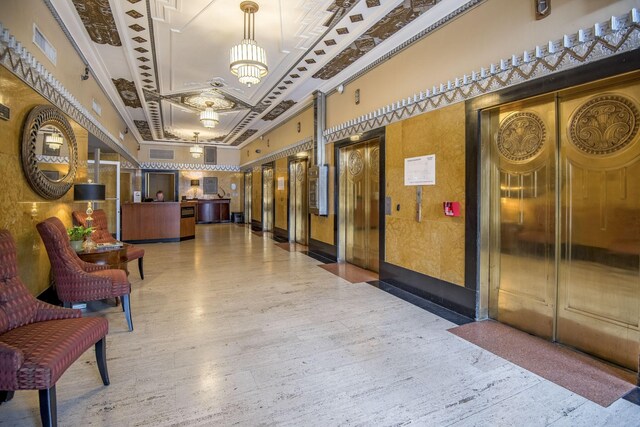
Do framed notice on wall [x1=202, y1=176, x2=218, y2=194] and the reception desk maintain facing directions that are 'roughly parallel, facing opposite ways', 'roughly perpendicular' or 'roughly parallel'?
roughly parallel

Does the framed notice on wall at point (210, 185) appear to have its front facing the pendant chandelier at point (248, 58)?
yes

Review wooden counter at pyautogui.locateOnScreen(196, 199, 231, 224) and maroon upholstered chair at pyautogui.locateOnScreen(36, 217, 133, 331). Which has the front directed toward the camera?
the wooden counter

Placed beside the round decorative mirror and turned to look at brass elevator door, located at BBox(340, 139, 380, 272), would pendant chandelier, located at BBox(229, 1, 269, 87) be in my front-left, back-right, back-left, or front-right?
front-right

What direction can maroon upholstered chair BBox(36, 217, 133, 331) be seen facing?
to the viewer's right

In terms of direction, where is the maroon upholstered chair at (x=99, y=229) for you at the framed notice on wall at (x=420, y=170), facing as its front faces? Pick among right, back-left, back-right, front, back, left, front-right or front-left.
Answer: front-right

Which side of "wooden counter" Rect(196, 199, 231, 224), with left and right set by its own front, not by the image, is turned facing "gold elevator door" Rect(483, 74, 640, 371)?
front

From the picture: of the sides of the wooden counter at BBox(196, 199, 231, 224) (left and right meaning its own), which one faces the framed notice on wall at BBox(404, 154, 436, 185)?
front

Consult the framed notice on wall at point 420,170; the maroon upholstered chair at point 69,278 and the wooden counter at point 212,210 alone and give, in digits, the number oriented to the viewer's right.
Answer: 1

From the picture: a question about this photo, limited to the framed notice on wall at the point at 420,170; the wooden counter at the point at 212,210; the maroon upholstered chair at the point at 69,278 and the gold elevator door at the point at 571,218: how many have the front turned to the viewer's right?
1

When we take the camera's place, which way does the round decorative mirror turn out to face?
facing the viewer and to the right of the viewer

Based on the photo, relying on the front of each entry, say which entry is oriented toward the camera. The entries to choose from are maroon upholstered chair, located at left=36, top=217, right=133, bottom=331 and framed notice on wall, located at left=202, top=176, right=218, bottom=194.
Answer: the framed notice on wall

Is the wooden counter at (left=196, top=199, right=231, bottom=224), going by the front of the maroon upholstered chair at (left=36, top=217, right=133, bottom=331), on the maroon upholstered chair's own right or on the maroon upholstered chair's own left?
on the maroon upholstered chair's own left

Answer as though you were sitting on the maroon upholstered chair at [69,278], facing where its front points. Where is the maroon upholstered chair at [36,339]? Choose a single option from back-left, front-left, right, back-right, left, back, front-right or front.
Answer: right

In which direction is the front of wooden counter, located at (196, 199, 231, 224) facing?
toward the camera

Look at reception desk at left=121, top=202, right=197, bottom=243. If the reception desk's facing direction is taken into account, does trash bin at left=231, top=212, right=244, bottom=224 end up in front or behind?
behind

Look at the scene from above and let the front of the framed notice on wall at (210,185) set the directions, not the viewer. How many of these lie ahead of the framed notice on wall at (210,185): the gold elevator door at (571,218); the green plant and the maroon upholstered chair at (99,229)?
3
